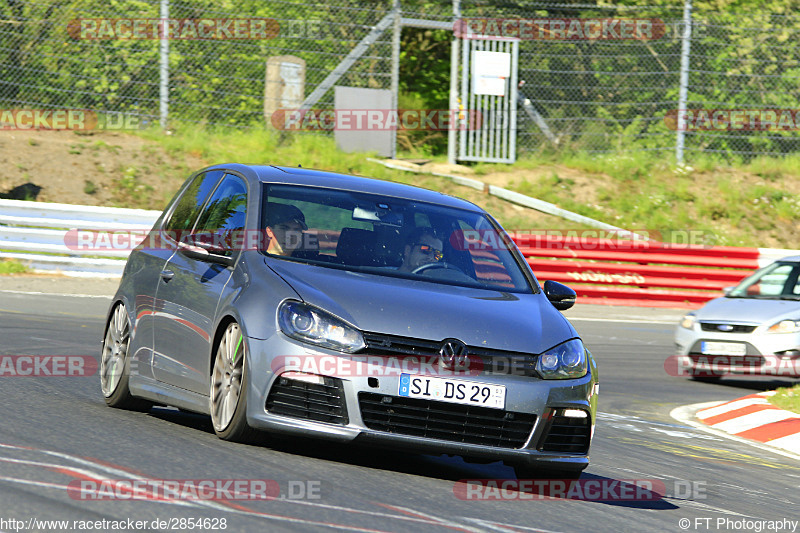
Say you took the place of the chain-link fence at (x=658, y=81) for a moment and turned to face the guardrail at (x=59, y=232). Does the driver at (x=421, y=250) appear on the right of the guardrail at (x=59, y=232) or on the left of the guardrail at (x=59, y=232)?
left

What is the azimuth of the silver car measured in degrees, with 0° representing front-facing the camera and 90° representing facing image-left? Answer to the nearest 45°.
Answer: approximately 45°

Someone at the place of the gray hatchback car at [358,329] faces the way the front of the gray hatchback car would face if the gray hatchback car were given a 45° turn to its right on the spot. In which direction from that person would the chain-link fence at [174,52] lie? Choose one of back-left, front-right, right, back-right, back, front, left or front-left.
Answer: back

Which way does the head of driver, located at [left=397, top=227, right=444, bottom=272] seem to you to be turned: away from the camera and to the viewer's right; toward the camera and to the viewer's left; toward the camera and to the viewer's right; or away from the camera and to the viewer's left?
toward the camera and to the viewer's right

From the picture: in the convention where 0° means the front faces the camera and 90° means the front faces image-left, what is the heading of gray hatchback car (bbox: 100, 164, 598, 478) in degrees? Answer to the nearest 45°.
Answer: approximately 315°

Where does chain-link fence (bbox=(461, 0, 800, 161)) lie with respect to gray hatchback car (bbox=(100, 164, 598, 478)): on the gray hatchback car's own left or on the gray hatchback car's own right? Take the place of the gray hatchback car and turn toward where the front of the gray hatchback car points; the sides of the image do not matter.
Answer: on the gray hatchback car's own left

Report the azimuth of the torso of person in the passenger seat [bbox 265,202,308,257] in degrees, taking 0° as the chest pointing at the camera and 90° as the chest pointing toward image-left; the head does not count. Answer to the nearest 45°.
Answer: approximately 315°

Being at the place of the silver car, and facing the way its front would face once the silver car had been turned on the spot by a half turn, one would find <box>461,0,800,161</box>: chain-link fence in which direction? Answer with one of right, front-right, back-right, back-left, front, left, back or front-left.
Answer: front-left

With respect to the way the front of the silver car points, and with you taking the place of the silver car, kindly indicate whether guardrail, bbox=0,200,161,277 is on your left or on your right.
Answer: on your right

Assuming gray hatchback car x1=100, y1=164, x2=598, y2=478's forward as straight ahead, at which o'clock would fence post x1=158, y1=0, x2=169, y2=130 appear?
The fence post is roughly at 7 o'clock from the gray hatchback car.
